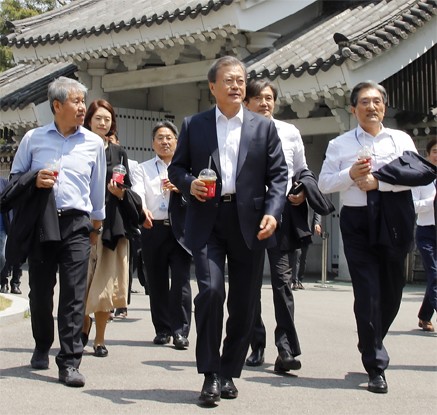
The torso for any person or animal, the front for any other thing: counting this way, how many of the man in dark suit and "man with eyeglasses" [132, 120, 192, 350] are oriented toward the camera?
2

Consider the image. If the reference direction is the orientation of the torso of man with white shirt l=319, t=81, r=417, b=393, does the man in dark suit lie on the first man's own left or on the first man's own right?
on the first man's own right

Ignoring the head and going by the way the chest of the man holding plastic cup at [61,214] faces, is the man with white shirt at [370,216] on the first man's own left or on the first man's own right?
on the first man's own left

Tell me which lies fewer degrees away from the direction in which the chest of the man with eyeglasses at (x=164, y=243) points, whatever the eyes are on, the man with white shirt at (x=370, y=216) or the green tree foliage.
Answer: the man with white shirt

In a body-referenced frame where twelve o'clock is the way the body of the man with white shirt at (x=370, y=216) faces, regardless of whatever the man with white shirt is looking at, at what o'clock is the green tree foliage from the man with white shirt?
The green tree foliage is roughly at 5 o'clock from the man with white shirt.

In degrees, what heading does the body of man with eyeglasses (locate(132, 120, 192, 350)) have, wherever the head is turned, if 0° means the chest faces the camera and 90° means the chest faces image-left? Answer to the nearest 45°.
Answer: approximately 0°

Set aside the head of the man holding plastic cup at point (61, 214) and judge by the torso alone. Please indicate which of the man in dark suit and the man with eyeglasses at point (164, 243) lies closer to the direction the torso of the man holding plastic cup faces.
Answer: the man in dark suit

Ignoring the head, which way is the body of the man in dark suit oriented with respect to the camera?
toward the camera

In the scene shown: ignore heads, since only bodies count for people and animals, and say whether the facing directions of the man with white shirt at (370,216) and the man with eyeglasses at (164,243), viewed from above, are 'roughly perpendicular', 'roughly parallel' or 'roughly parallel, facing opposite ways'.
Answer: roughly parallel

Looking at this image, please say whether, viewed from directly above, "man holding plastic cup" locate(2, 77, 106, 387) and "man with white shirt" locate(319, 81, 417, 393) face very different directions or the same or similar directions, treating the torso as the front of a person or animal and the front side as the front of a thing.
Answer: same or similar directions

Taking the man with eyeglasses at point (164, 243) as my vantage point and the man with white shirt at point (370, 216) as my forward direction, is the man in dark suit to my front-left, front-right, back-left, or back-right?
front-right

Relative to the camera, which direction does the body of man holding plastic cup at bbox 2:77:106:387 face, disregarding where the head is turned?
toward the camera

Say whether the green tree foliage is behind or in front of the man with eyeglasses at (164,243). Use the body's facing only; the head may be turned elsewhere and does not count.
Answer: behind

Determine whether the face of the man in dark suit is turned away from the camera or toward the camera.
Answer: toward the camera
